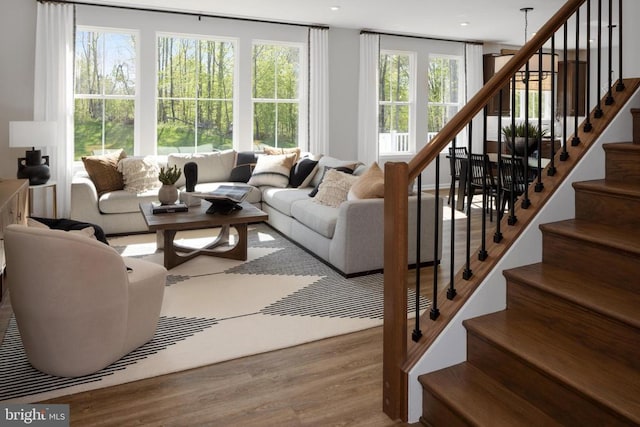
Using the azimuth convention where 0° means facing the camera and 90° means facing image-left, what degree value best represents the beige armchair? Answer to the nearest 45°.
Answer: approximately 225°

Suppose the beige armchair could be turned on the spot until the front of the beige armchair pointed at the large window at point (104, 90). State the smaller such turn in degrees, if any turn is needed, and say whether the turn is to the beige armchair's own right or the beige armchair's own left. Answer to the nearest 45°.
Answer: approximately 45° to the beige armchair's own left

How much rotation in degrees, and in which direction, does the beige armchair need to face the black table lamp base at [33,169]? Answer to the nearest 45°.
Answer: approximately 45° to its left

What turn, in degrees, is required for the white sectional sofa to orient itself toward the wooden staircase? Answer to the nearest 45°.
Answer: approximately 45° to its left

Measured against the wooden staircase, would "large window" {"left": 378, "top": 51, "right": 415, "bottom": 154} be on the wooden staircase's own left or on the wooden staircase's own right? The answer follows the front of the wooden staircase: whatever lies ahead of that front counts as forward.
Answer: on the wooden staircase's own right

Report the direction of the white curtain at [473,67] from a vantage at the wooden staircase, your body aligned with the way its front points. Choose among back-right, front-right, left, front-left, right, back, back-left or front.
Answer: back-right

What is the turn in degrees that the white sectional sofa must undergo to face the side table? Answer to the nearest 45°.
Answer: approximately 90° to its right

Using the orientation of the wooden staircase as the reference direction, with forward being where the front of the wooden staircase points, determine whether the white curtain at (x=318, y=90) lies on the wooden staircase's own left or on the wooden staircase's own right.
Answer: on the wooden staircase's own right

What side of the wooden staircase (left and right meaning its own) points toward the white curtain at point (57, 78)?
right
